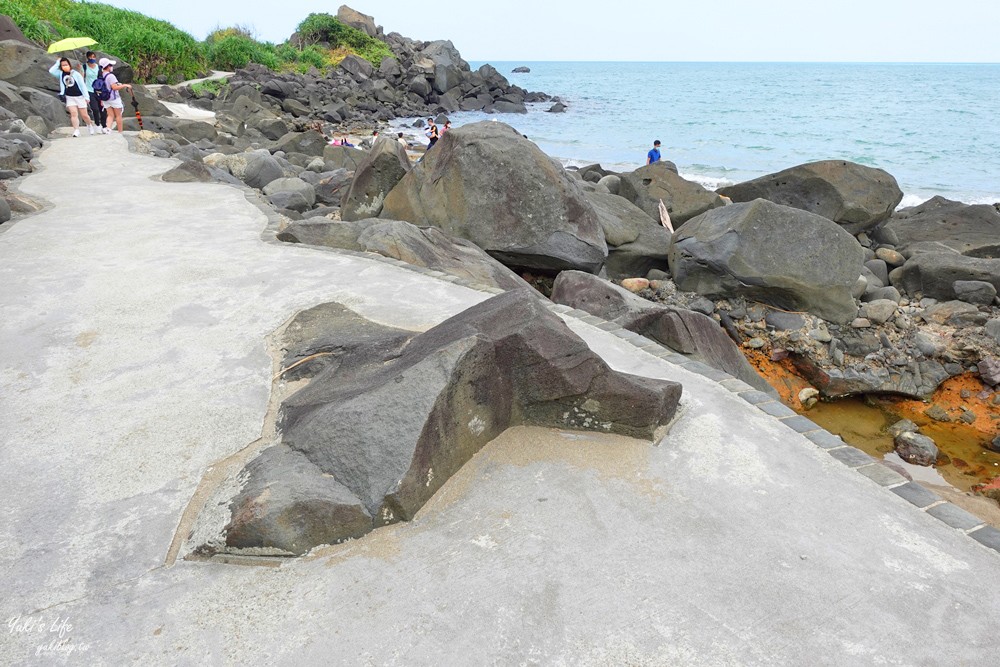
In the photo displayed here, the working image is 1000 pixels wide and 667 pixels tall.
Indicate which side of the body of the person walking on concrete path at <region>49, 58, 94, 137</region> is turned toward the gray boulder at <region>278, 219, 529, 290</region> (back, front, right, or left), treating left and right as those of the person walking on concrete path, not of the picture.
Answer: front

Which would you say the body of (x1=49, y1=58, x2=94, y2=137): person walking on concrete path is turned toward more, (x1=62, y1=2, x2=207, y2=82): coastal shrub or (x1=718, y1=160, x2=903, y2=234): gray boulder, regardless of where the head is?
the gray boulder

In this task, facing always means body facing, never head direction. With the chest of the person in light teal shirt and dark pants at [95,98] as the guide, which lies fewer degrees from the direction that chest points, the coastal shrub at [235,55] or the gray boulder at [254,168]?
the gray boulder

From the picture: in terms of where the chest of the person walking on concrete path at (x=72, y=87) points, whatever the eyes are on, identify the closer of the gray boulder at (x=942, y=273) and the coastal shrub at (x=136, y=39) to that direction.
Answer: the gray boulder

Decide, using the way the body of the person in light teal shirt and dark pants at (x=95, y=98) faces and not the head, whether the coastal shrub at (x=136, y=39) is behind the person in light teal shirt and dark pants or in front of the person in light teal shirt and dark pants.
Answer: behind

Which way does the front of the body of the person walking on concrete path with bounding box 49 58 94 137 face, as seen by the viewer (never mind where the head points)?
toward the camera

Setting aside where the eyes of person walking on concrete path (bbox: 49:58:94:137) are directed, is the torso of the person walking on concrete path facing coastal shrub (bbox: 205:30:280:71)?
no

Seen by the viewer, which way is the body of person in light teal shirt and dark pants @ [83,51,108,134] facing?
toward the camera

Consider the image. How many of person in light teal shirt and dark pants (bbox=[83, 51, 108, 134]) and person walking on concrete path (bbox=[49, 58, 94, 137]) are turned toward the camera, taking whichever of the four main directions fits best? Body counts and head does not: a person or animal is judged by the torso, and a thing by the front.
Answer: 2

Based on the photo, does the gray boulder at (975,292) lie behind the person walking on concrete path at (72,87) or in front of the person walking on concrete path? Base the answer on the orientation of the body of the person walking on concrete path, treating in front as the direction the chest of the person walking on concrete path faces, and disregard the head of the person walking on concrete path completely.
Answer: in front

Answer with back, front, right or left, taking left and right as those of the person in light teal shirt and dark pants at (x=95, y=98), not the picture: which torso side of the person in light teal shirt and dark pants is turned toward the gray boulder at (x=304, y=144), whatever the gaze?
left

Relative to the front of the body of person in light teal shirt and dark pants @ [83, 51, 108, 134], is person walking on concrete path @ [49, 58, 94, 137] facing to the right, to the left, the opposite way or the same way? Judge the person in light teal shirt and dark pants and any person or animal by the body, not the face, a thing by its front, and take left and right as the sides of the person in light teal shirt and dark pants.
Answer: the same way

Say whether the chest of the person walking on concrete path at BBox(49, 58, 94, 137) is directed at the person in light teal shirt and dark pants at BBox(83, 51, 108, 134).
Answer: no

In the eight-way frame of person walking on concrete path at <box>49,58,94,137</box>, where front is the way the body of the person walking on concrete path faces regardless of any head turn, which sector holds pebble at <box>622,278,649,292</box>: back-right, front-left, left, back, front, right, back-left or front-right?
front-left

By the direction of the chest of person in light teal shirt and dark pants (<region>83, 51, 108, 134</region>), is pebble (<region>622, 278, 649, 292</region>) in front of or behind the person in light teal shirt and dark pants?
in front

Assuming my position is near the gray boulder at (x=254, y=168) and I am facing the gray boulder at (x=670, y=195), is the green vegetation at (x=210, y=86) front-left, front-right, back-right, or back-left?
back-left

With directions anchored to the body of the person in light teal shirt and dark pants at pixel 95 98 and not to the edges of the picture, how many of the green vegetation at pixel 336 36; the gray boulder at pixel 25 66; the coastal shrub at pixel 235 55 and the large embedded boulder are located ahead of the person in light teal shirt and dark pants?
1
